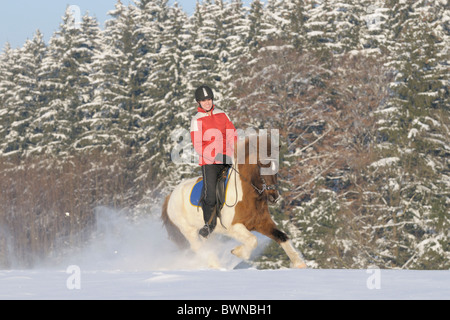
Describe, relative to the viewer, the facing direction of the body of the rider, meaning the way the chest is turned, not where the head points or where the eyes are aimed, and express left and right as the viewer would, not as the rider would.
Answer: facing the viewer and to the right of the viewer

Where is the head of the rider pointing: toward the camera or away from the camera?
toward the camera
